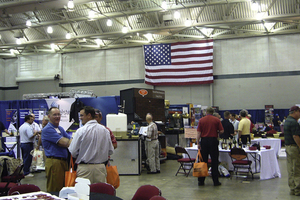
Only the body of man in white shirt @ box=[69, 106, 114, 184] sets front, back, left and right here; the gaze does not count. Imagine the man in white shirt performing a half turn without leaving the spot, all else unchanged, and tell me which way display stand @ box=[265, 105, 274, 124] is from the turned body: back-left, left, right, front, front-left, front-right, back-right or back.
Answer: back-left

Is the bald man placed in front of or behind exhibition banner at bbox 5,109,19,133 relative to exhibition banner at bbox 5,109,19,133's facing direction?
in front

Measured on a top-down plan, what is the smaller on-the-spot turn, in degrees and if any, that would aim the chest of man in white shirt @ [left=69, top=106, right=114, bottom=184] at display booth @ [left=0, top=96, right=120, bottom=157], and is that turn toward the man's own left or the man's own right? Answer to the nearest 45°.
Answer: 0° — they already face it

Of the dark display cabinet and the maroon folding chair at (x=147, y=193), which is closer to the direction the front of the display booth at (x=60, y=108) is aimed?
the maroon folding chair

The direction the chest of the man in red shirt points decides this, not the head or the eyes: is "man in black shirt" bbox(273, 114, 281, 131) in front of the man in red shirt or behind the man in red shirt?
in front

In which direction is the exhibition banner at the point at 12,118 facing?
toward the camera

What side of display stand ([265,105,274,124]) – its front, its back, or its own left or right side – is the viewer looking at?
front

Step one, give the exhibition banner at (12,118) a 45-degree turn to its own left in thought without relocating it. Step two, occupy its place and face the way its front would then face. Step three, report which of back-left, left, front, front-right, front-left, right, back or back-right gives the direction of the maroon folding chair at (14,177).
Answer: front-right

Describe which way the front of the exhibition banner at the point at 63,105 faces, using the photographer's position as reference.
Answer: facing the viewer

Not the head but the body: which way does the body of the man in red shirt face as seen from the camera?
away from the camera

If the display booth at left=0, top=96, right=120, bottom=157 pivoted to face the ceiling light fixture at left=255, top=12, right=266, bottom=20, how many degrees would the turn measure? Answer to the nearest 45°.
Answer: approximately 90° to its left

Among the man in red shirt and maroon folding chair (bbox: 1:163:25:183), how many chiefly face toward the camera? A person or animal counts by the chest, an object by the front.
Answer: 0

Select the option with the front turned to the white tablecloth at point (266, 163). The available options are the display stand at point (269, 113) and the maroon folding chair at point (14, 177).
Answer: the display stand

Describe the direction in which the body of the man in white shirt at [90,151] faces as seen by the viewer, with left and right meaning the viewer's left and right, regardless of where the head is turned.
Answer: facing away from the viewer
